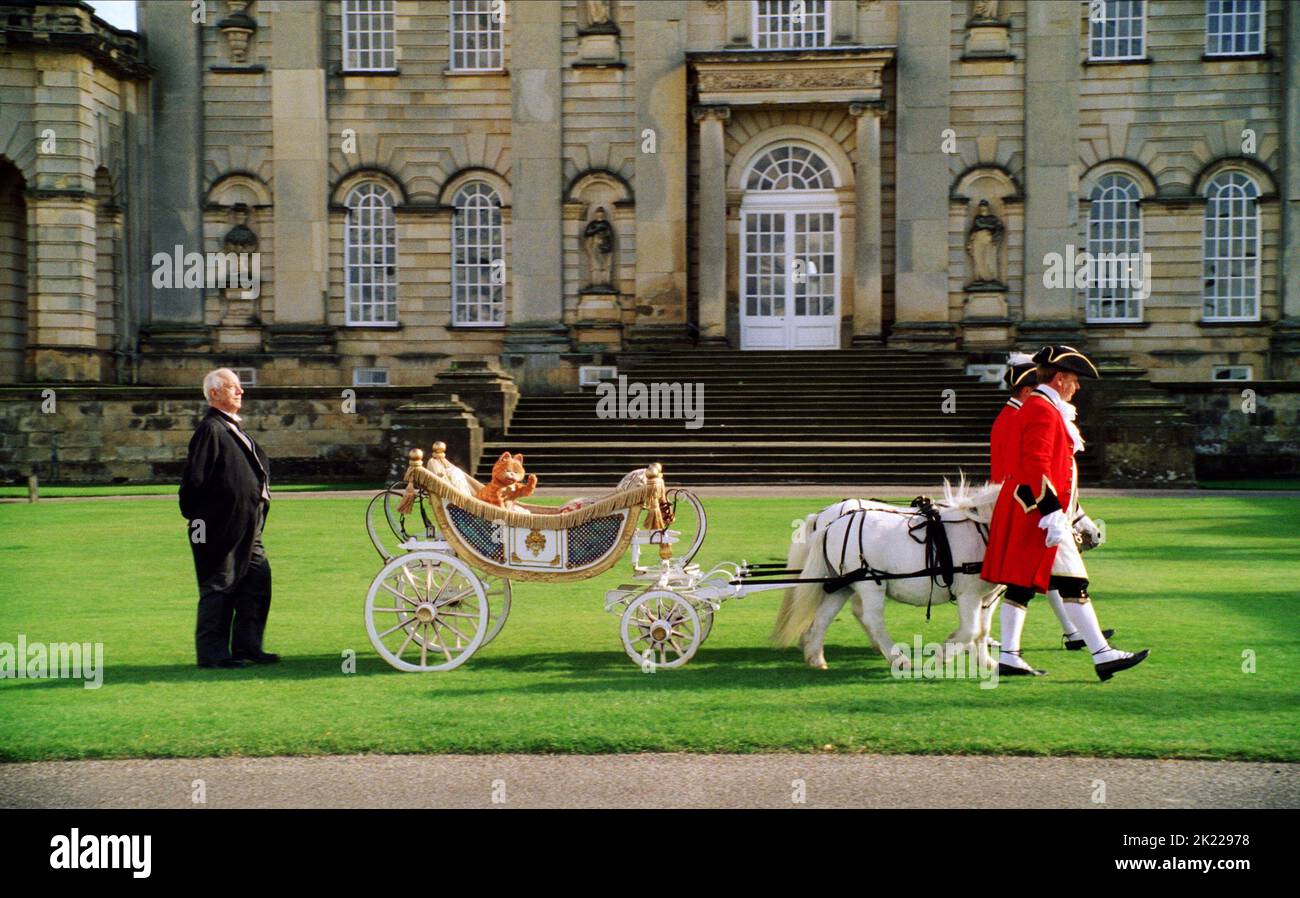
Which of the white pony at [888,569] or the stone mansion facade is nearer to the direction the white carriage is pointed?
the white pony

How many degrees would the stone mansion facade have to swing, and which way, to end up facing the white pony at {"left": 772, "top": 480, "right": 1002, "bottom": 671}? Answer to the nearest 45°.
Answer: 0° — it already faces it

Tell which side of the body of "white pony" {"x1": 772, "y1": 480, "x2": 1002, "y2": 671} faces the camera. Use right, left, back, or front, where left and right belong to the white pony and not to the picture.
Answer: right

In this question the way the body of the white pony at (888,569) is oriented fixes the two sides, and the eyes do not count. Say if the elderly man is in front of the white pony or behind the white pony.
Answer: behind

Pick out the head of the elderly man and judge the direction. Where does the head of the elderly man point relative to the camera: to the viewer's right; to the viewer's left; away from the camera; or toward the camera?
to the viewer's right

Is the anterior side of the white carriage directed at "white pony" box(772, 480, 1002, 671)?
yes

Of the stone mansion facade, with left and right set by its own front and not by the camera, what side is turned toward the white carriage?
front

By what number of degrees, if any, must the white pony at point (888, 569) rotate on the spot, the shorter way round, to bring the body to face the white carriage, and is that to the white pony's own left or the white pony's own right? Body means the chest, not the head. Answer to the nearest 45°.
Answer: approximately 180°

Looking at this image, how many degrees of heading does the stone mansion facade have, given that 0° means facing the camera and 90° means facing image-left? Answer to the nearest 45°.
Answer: approximately 0°

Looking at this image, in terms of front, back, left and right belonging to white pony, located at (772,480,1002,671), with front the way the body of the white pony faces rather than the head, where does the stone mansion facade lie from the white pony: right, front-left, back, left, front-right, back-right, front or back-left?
left

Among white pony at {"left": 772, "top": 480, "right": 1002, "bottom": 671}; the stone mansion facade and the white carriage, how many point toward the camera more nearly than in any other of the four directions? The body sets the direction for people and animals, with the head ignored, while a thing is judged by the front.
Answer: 1

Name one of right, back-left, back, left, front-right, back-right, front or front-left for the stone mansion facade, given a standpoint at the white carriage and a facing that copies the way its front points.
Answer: left

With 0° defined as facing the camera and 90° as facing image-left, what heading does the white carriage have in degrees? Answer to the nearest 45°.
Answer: approximately 270°

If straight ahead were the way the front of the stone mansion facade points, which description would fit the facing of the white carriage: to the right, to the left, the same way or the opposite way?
to the left

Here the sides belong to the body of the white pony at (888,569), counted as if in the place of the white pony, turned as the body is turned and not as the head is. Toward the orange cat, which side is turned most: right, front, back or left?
back

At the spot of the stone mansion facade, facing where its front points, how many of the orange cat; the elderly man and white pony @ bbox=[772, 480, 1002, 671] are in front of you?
3

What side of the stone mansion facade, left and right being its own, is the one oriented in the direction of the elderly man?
front
